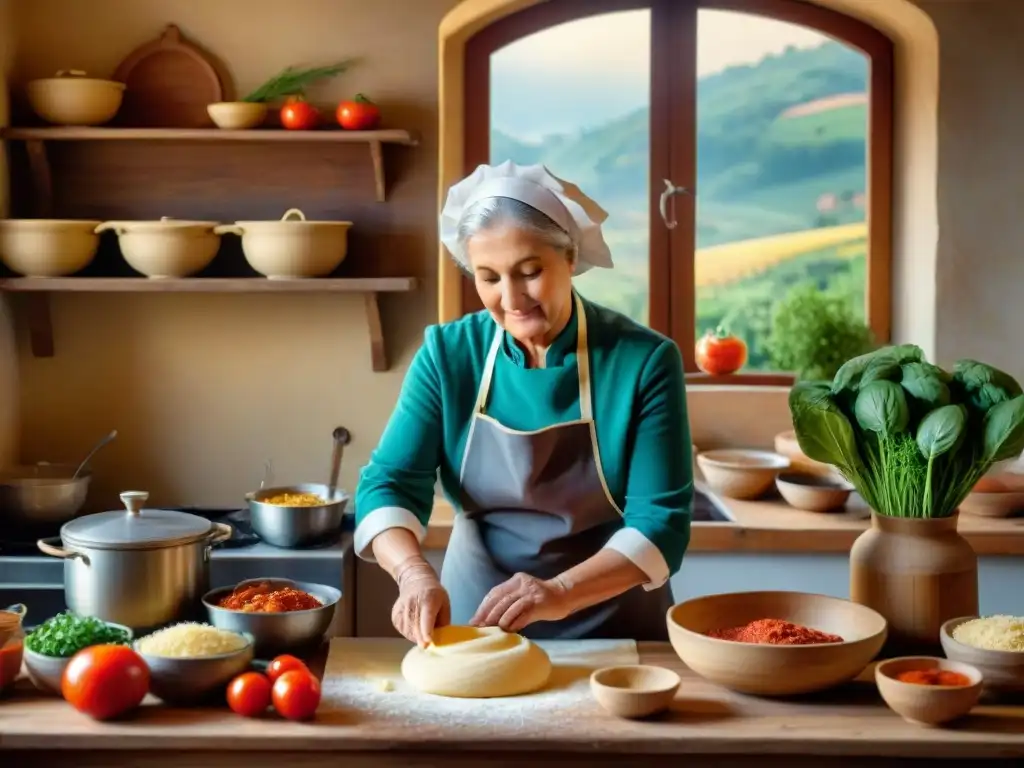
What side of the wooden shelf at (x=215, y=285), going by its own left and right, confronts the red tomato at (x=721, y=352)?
left

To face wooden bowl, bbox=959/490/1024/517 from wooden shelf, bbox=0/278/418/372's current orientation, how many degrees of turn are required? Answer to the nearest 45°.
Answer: approximately 90° to its left

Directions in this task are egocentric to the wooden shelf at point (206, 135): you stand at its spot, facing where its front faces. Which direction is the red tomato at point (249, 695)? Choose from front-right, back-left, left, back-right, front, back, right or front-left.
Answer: front

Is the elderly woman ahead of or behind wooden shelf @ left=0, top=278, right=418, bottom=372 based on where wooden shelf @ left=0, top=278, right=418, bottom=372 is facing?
ahead

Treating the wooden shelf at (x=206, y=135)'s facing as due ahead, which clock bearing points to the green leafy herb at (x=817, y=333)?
The green leafy herb is roughly at 9 o'clock from the wooden shelf.

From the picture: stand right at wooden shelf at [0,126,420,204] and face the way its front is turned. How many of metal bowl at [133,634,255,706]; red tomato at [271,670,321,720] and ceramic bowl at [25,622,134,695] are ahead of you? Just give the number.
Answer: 3

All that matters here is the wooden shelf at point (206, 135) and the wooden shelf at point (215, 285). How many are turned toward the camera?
2

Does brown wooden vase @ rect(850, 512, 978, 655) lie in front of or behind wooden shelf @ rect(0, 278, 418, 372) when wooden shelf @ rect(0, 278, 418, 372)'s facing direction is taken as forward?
in front

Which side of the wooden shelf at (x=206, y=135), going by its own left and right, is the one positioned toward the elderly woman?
front

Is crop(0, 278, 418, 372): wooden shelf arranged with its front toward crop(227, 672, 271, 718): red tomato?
yes

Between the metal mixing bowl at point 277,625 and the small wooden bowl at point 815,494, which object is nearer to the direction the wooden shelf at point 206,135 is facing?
the metal mixing bowl

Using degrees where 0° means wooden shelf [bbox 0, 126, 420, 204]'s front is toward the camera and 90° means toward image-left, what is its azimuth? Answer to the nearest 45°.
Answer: approximately 0°

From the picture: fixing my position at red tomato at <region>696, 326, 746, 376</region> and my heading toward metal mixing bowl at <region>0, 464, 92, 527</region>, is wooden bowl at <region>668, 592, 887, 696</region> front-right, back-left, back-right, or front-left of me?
front-left

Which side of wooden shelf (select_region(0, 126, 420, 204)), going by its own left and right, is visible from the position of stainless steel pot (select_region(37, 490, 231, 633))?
front

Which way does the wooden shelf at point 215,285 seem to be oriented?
toward the camera

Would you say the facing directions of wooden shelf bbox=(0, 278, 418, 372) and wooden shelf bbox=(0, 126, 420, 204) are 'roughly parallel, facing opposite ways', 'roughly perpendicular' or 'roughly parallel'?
roughly parallel
